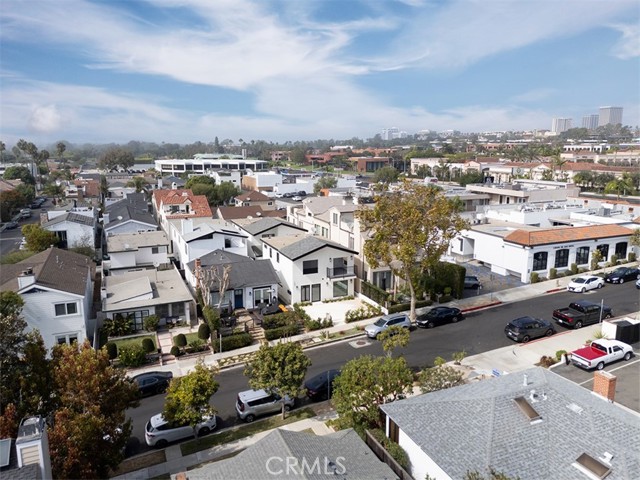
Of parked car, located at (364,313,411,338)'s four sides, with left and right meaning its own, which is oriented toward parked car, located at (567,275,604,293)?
back

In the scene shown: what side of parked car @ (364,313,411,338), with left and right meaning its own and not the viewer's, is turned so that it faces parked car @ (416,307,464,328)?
back

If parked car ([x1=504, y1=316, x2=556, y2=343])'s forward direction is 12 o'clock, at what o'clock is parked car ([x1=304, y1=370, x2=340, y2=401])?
parked car ([x1=304, y1=370, x2=340, y2=401]) is roughly at 6 o'clock from parked car ([x1=504, y1=316, x2=556, y2=343]).

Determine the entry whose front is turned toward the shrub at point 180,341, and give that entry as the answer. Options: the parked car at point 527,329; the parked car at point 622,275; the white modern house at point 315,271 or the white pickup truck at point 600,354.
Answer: the parked car at point 622,275

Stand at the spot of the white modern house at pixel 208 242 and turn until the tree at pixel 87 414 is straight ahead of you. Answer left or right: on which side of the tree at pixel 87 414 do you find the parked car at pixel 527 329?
left

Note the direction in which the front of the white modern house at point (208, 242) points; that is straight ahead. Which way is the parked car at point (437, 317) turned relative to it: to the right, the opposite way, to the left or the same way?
to the right

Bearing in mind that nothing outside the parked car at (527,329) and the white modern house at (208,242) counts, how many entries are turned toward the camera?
1

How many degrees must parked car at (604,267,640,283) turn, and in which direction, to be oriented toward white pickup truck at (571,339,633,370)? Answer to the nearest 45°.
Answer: approximately 45° to its left

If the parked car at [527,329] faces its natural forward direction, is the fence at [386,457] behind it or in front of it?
behind

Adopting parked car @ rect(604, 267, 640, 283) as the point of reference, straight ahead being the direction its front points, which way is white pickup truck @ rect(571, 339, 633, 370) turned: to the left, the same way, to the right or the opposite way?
the opposite way

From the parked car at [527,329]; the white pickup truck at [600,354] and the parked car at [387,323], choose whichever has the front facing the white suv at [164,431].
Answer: the parked car at [387,323]

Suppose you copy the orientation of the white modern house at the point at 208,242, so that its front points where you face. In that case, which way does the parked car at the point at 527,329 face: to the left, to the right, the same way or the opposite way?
to the left

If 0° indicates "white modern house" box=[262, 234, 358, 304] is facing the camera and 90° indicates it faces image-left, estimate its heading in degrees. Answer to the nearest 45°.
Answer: approximately 315°
